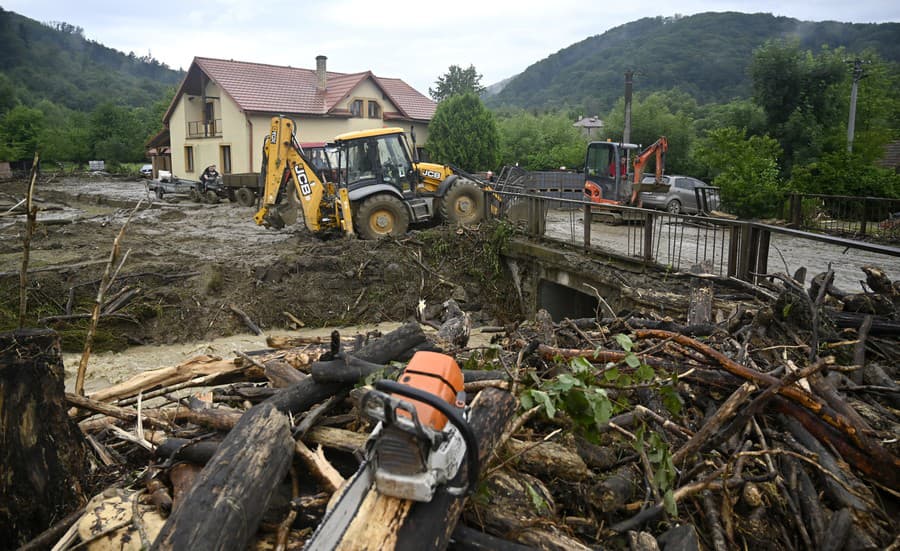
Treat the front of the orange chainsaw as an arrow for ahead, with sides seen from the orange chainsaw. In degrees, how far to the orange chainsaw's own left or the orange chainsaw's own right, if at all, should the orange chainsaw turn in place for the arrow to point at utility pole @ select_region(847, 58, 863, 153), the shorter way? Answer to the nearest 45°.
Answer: approximately 180°

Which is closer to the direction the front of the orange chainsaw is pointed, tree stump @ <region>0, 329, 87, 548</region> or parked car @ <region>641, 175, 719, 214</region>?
the tree stump

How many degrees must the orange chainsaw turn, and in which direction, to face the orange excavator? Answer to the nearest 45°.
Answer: approximately 135° to its right

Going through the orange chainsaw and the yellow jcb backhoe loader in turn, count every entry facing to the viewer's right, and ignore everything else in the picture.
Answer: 1

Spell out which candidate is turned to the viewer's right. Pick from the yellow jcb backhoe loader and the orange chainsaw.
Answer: the yellow jcb backhoe loader

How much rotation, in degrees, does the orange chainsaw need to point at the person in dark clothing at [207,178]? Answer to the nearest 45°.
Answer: approximately 135° to its right

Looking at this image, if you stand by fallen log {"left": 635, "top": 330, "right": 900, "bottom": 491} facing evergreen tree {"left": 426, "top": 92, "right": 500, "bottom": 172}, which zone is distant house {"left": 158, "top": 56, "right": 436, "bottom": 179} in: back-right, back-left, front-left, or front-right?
front-left

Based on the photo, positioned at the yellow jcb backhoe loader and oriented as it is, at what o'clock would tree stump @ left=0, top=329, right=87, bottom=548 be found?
The tree stump is roughly at 3 o'clock from the yellow jcb backhoe loader.

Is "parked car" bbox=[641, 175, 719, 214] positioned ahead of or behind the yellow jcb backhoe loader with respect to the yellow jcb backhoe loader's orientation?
ahead

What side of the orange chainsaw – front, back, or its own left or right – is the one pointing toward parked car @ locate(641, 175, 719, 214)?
back

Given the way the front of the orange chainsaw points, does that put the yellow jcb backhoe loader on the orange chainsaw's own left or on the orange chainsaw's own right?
on the orange chainsaw's own right

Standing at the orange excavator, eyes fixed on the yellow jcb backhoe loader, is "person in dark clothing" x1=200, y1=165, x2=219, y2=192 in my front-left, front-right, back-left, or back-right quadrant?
front-right

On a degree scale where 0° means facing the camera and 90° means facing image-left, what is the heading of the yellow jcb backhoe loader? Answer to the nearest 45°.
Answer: approximately 270°

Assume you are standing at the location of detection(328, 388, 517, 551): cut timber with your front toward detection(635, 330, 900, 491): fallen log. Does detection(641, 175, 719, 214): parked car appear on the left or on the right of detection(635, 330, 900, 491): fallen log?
left

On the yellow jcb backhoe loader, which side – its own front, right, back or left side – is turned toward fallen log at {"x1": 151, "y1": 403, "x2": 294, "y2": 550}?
right

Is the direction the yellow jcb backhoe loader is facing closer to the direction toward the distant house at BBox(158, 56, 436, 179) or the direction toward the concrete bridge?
the concrete bridge

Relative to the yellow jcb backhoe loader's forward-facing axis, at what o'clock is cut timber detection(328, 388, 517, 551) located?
The cut timber is roughly at 3 o'clock from the yellow jcb backhoe loader.
